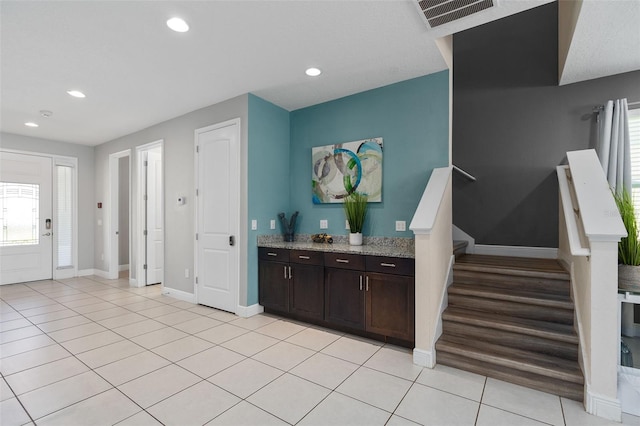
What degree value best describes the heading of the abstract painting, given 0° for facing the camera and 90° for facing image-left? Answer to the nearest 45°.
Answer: approximately 45°

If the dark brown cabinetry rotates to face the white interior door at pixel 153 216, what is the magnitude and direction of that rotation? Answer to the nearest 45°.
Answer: approximately 90° to its right

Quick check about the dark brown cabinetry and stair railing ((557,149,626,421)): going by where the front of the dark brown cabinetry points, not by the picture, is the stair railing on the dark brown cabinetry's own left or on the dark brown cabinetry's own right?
on the dark brown cabinetry's own left

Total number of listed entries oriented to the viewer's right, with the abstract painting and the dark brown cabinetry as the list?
0

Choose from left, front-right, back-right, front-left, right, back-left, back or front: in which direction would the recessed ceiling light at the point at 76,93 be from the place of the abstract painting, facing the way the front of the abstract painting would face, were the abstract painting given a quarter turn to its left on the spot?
back-right

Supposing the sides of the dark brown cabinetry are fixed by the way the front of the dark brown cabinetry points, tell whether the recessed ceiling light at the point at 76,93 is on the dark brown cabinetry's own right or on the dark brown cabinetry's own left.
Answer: on the dark brown cabinetry's own right

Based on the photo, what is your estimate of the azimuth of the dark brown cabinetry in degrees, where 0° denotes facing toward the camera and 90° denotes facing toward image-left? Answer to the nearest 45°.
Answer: approximately 45°

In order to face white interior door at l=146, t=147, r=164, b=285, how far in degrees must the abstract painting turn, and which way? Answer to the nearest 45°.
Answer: approximately 45° to its right

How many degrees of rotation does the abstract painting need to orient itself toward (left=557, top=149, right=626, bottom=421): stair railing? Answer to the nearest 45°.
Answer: approximately 90° to its left

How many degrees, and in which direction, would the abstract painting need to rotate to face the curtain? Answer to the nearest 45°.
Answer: approximately 135° to its left
